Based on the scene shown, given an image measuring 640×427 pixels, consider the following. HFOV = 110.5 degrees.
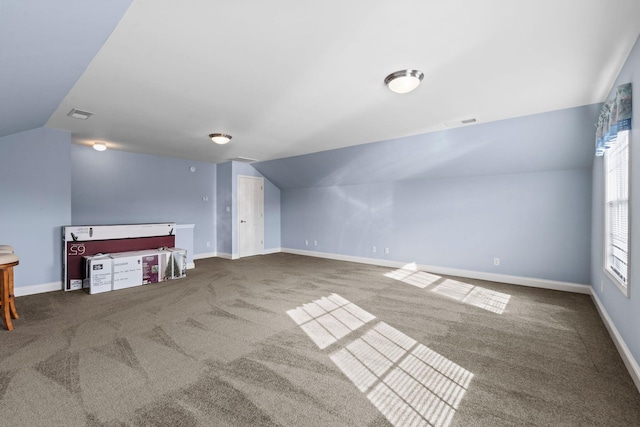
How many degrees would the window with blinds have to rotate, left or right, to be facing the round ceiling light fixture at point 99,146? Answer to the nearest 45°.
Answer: approximately 45° to its left

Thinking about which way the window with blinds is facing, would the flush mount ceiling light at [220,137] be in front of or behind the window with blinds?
in front

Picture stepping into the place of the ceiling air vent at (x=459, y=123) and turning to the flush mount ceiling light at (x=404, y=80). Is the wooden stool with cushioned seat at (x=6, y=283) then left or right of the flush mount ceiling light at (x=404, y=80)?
right

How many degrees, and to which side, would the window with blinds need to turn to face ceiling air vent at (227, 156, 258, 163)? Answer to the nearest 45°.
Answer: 0° — it already faces it

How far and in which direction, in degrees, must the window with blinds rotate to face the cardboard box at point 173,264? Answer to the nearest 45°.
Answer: approximately 45° to its left

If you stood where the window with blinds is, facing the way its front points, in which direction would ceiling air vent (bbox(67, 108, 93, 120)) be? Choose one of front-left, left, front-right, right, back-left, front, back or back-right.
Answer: front-left

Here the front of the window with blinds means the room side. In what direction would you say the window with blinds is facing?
to the viewer's left

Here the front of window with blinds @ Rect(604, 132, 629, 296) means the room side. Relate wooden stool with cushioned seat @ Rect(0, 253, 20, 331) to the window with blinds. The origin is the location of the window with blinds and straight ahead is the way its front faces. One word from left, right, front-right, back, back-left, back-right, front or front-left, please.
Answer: front-left

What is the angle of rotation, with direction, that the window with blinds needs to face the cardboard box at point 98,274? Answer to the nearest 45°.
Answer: approximately 45° to its left
